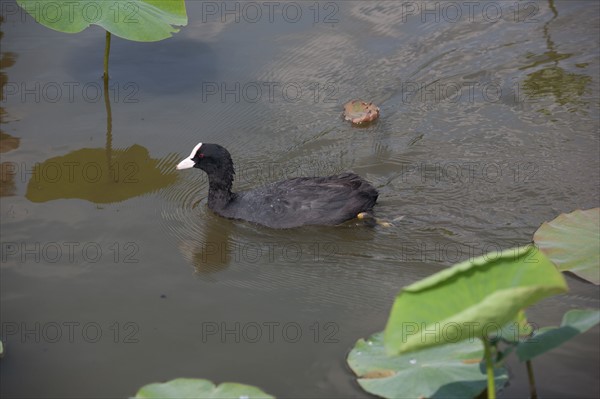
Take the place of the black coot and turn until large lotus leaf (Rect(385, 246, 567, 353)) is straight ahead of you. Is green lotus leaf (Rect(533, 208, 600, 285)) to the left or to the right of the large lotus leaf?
left

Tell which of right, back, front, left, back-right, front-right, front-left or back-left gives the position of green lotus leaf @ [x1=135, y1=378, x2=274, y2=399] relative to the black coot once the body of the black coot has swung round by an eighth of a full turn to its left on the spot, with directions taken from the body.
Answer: front-left

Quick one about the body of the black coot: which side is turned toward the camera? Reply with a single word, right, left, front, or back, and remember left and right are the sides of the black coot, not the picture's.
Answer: left

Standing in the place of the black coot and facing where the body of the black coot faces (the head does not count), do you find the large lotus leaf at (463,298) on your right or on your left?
on your left

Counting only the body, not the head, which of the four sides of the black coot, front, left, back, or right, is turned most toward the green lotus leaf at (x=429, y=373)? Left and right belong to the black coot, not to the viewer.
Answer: left

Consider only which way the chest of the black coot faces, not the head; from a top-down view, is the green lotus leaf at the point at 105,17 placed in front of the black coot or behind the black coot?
in front

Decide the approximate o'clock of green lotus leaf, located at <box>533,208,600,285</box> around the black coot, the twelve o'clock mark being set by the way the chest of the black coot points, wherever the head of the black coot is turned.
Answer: The green lotus leaf is roughly at 7 o'clock from the black coot.
